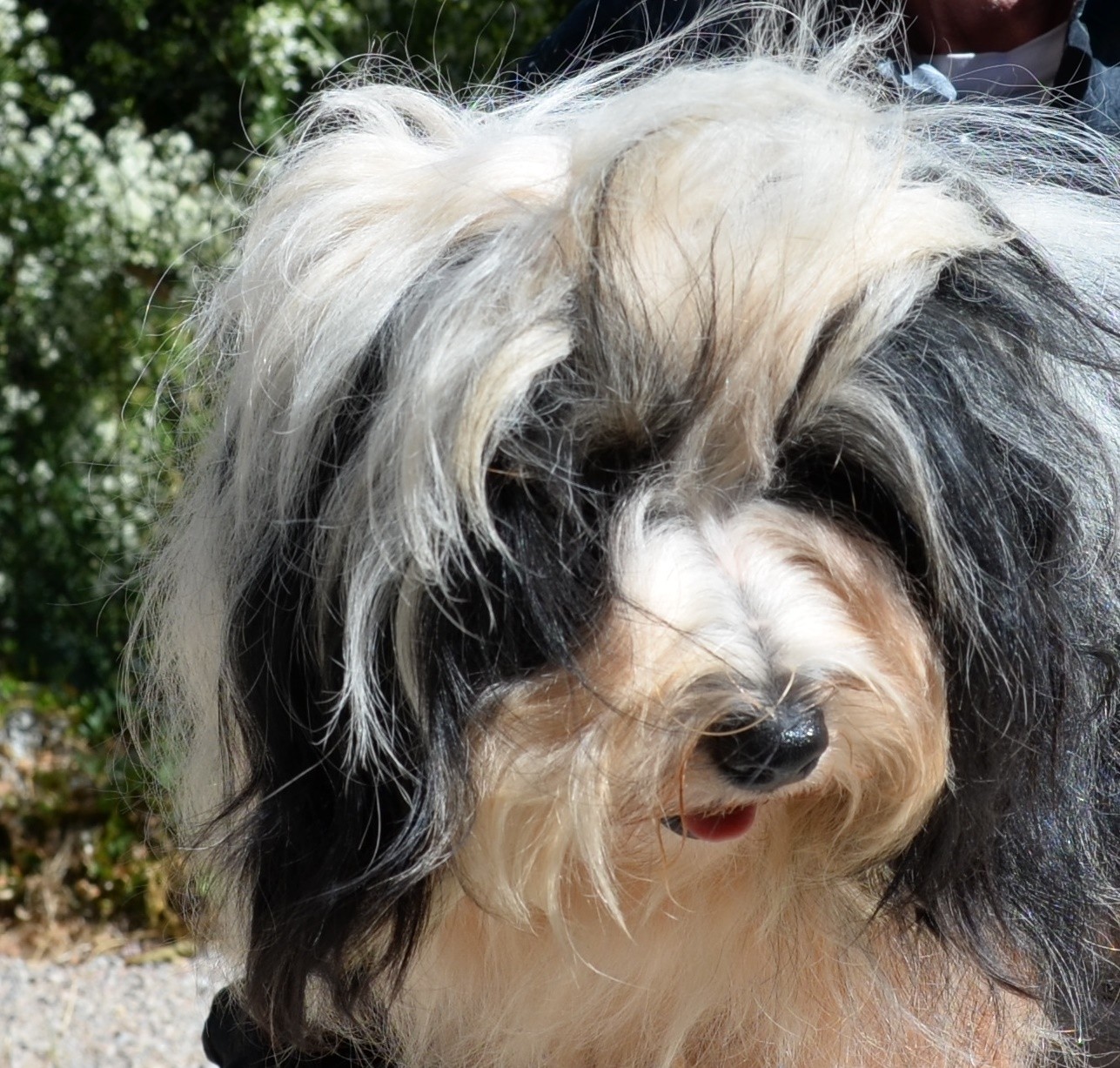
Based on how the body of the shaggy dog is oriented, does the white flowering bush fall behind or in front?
behind

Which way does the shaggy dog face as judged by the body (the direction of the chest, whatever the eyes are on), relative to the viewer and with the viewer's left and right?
facing the viewer
